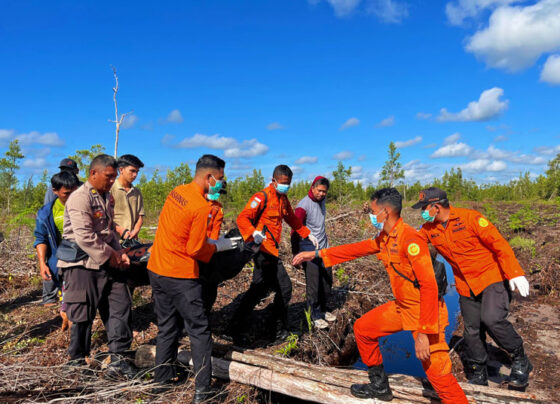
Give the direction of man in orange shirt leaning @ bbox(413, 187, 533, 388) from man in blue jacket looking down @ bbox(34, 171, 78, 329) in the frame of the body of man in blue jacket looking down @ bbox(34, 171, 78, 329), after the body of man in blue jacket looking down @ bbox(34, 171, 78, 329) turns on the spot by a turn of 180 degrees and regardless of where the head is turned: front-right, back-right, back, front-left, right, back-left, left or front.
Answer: back

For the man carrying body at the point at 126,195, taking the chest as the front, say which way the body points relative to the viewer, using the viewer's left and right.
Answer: facing the viewer and to the right of the viewer

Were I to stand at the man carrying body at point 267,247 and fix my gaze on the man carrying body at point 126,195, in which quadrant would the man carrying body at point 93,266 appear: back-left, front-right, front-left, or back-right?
front-left

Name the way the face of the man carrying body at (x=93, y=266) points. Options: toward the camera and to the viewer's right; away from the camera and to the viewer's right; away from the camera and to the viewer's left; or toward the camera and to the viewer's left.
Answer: toward the camera and to the viewer's right

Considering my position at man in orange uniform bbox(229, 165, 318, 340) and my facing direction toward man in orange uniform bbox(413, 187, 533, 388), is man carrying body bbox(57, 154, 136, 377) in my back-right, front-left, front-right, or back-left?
back-right

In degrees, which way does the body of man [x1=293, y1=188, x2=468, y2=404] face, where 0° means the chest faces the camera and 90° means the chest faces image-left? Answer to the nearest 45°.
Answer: approximately 90°

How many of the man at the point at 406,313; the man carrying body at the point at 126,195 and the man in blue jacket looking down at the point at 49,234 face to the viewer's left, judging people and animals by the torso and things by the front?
1

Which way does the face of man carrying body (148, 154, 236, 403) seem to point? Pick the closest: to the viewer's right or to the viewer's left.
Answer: to the viewer's right

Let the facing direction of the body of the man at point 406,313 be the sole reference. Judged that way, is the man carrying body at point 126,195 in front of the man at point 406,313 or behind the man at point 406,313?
in front

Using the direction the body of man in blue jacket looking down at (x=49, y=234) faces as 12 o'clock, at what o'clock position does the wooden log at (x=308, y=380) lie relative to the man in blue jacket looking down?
The wooden log is roughly at 12 o'clock from the man in blue jacket looking down.

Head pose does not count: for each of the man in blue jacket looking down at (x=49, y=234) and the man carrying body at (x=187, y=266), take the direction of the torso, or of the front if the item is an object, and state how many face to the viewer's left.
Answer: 0

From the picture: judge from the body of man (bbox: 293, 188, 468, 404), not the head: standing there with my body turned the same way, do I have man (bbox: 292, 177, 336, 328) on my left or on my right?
on my right

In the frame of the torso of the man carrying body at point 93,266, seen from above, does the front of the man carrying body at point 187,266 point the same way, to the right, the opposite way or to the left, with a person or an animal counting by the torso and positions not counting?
to the left

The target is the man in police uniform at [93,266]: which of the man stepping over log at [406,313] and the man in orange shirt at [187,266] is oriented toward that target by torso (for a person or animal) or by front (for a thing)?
the man stepping over log at [406,313]

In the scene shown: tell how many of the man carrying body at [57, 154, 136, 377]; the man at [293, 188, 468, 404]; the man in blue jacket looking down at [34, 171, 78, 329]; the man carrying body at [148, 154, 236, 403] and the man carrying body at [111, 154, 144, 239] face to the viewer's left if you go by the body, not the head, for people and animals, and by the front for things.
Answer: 1

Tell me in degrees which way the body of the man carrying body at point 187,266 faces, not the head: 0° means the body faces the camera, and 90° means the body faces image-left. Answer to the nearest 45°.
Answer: approximately 225°
